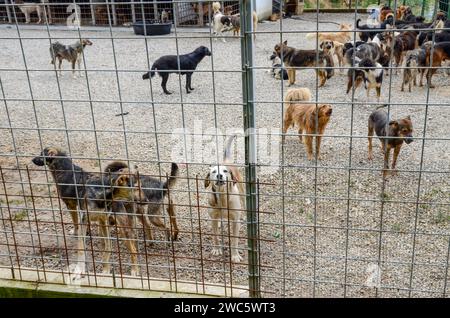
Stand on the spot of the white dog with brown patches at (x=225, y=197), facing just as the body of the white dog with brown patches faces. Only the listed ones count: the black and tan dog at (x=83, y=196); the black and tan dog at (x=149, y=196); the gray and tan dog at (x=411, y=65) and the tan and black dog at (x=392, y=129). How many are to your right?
2

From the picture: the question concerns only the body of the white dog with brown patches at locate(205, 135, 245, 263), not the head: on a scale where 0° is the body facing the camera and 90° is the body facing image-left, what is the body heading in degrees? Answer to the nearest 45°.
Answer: approximately 0°

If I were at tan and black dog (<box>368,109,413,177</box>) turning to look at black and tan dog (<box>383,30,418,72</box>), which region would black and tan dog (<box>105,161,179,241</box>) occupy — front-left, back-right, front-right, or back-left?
back-left

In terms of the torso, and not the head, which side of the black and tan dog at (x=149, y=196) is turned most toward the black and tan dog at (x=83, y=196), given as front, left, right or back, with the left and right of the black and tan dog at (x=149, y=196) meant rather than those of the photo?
front

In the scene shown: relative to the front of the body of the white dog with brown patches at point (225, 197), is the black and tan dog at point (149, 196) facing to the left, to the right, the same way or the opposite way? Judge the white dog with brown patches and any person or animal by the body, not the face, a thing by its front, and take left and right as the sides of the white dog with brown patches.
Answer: to the right

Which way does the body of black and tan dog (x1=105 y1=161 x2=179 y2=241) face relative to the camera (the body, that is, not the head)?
to the viewer's left

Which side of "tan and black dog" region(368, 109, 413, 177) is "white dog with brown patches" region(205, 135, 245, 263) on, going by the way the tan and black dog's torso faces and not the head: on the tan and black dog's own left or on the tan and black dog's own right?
on the tan and black dog's own right
